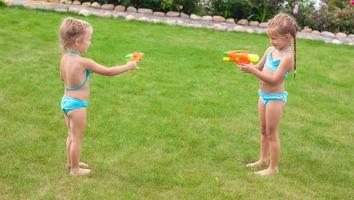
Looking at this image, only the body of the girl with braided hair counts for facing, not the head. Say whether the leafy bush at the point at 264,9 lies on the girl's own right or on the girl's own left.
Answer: on the girl's own right

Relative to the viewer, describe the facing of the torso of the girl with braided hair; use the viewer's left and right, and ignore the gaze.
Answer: facing the viewer and to the left of the viewer

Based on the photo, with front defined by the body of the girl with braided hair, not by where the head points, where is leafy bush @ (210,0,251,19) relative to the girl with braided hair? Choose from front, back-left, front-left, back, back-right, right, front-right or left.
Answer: back-right

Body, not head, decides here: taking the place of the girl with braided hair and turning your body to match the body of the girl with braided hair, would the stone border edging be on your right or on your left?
on your right
